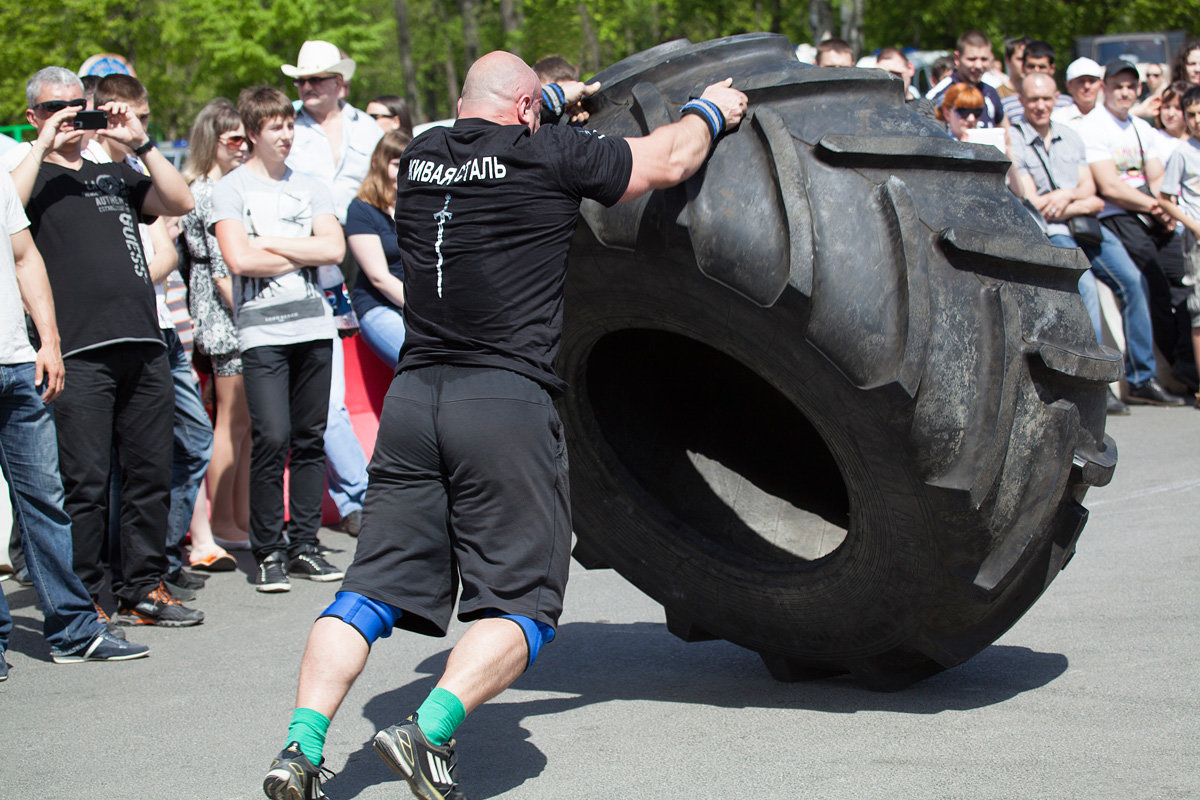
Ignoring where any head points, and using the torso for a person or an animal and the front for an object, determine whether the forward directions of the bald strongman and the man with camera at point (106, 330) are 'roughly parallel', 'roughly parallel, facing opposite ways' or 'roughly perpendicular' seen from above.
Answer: roughly perpendicular

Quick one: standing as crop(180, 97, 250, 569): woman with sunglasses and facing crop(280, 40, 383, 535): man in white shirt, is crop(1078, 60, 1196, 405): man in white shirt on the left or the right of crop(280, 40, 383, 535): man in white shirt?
right

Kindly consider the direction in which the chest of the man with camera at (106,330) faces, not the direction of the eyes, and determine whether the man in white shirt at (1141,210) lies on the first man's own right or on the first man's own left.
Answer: on the first man's own left

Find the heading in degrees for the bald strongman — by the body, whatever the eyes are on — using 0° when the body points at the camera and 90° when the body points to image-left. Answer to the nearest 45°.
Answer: approximately 225°

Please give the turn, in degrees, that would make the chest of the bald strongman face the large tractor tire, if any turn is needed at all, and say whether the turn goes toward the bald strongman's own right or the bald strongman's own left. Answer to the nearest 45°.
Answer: approximately 45° to the bald strongman's own right

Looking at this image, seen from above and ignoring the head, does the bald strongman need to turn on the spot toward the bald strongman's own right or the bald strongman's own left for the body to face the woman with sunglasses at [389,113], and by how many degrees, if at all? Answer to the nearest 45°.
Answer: approximately 45° to the bald strongman's own left

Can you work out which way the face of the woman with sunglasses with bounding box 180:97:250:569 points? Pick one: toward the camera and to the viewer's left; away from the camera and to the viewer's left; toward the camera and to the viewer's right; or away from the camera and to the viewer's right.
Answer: toward the camera and to the viewer's right

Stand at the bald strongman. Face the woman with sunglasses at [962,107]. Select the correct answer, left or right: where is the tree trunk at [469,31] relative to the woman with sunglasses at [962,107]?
left

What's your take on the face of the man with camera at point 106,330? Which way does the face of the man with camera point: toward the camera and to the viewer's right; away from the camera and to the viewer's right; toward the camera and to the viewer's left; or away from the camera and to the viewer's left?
toward the camera and to the viewer's right
